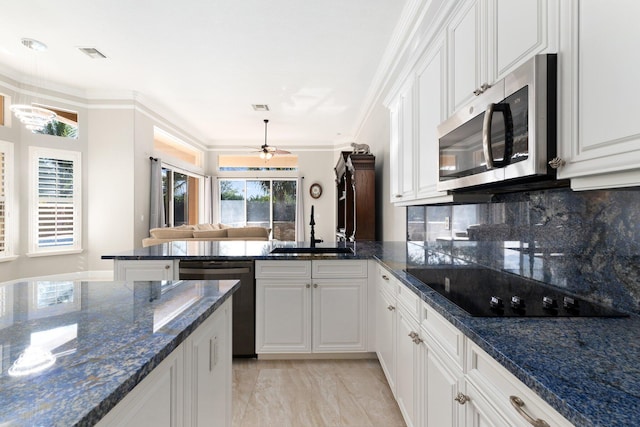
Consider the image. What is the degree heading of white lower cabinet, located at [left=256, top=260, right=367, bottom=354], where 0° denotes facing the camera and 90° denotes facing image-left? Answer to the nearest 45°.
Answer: approximately 0°

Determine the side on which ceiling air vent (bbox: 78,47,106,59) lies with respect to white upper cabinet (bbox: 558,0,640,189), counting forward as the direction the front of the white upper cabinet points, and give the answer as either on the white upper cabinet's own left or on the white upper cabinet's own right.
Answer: on the white upper cabinet's own right

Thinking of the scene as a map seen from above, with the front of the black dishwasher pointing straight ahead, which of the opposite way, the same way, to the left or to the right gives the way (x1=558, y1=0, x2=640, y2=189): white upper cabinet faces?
to the right

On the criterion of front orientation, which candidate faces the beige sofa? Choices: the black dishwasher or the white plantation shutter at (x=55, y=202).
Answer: the white plantation shutter

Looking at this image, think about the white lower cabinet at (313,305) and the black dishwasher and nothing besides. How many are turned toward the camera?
2

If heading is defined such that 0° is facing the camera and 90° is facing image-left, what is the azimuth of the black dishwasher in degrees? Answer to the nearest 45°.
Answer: approximately 0°

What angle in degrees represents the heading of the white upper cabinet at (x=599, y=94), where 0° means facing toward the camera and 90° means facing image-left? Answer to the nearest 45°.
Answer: approximately 45°

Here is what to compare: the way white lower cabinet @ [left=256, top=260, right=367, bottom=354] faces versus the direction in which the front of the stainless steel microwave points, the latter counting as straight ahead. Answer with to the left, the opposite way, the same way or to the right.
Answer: to the left

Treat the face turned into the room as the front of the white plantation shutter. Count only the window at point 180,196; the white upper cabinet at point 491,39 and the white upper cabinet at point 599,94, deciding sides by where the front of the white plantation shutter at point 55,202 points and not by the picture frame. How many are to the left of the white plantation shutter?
1

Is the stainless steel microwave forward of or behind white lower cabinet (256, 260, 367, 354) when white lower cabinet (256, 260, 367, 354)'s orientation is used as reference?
forward

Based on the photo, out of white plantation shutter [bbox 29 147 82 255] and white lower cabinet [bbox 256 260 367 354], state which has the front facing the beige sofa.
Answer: the white plantation shutter

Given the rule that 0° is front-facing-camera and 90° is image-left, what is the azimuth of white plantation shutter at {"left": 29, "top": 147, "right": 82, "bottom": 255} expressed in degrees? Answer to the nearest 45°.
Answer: approximately 315°
